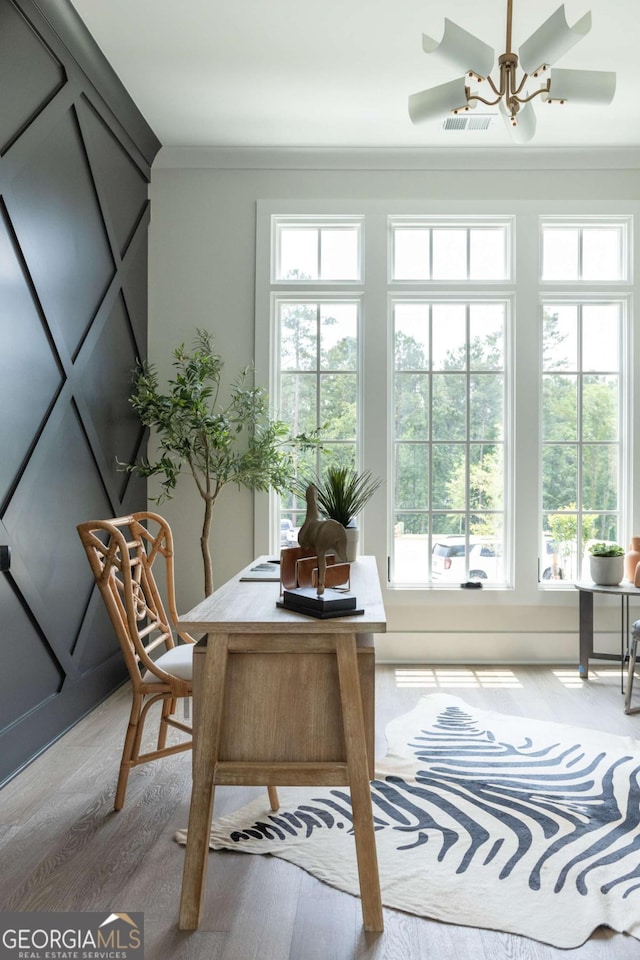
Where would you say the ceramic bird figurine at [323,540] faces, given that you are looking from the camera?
facing to the left of the viewer

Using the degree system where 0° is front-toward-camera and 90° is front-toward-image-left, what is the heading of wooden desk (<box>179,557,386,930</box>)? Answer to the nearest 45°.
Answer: approximately 90°

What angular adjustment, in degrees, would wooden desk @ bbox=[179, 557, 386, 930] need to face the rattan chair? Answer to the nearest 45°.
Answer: approximately 45° to its right

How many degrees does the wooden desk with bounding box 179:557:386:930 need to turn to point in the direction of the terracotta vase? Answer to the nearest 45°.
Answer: approximately 135° to its right

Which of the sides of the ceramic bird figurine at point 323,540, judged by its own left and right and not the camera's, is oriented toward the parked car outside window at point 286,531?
right

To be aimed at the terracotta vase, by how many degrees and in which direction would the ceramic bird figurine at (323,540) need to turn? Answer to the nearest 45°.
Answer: approximately 135° to its right
